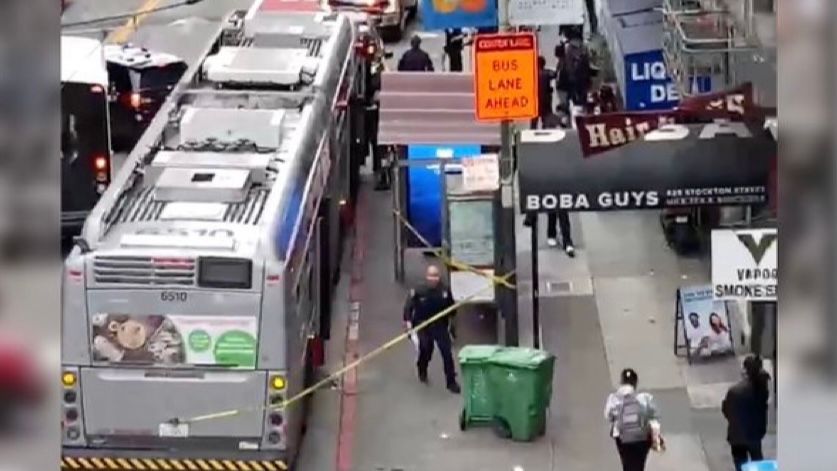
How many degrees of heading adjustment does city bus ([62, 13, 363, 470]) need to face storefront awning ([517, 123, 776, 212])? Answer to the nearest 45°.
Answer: approximately 45° to its right

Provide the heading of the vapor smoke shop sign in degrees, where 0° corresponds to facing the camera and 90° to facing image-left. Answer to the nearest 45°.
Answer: approximately 0°

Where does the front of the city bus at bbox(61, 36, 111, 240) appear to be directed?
away from the camera

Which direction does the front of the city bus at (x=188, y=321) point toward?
away from the camera

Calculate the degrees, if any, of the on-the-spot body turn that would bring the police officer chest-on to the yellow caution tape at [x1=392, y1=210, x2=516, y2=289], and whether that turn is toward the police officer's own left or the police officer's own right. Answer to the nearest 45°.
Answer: approximately 180°

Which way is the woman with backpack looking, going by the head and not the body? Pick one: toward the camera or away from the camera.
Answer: away from the camera

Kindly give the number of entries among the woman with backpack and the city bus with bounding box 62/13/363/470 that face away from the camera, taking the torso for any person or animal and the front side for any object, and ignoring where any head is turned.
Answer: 2

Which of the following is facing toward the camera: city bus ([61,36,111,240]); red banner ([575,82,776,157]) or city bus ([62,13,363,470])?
the red banner

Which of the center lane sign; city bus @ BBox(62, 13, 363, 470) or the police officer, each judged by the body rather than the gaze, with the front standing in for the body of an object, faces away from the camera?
the city bus

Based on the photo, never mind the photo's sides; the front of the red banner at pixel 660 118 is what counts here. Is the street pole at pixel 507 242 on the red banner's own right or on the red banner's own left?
on the red banner's own right

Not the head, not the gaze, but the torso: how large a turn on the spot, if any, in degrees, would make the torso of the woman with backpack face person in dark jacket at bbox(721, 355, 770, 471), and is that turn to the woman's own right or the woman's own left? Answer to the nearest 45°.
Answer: approximately 90° to the woman's own right

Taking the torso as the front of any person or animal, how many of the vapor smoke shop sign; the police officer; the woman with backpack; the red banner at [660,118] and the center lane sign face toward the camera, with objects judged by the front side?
4

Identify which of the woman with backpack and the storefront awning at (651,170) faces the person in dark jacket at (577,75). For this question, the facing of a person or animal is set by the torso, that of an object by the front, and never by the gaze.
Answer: the woman with backpack

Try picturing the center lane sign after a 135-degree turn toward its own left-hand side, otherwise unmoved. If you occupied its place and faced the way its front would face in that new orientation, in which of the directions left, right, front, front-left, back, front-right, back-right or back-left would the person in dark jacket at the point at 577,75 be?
front-left
